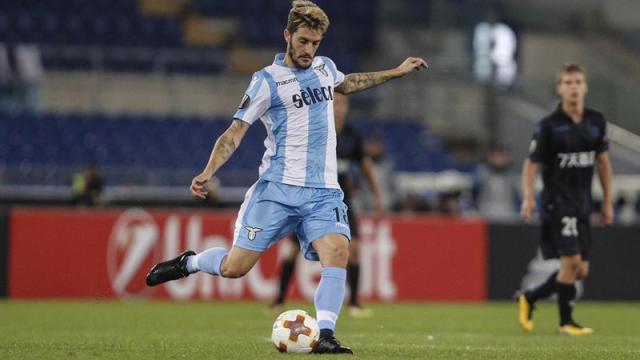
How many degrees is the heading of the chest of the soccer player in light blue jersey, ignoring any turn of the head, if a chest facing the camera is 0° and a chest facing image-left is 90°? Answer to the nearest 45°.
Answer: approximately 315°

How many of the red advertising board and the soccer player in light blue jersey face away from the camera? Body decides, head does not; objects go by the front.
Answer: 0

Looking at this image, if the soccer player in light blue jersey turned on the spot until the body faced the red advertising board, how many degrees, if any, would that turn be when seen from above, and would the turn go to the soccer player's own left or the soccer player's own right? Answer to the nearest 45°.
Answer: approximately 135° to the soccer player's own left

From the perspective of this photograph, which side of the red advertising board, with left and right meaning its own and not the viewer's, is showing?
front

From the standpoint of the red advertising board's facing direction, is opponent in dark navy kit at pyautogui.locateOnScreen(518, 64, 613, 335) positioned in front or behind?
in front

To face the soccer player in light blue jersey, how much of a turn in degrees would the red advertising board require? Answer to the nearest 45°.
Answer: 0° — it already faces them

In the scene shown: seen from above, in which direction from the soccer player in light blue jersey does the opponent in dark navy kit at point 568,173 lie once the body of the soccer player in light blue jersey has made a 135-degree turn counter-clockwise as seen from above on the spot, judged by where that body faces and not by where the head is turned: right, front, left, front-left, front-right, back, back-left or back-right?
front-right

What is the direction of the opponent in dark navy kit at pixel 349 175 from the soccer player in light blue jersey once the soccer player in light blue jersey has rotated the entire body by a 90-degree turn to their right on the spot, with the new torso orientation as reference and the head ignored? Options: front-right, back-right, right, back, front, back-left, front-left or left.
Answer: back-right
